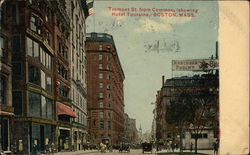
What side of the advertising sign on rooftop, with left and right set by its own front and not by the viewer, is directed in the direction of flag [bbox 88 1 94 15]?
right

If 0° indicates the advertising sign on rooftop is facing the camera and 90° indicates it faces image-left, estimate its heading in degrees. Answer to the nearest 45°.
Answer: approximately 0°
